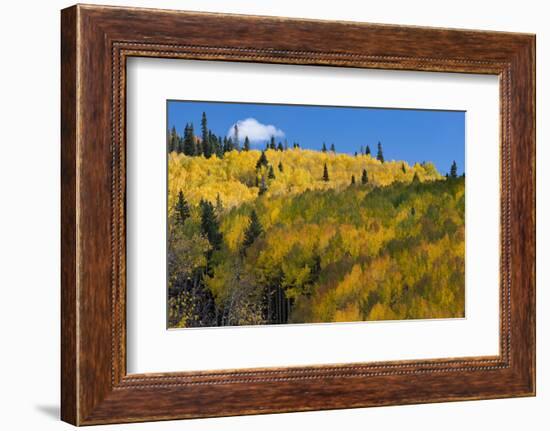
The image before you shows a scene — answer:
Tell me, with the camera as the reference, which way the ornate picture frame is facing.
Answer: facing the viewer and to the right of the viewer
